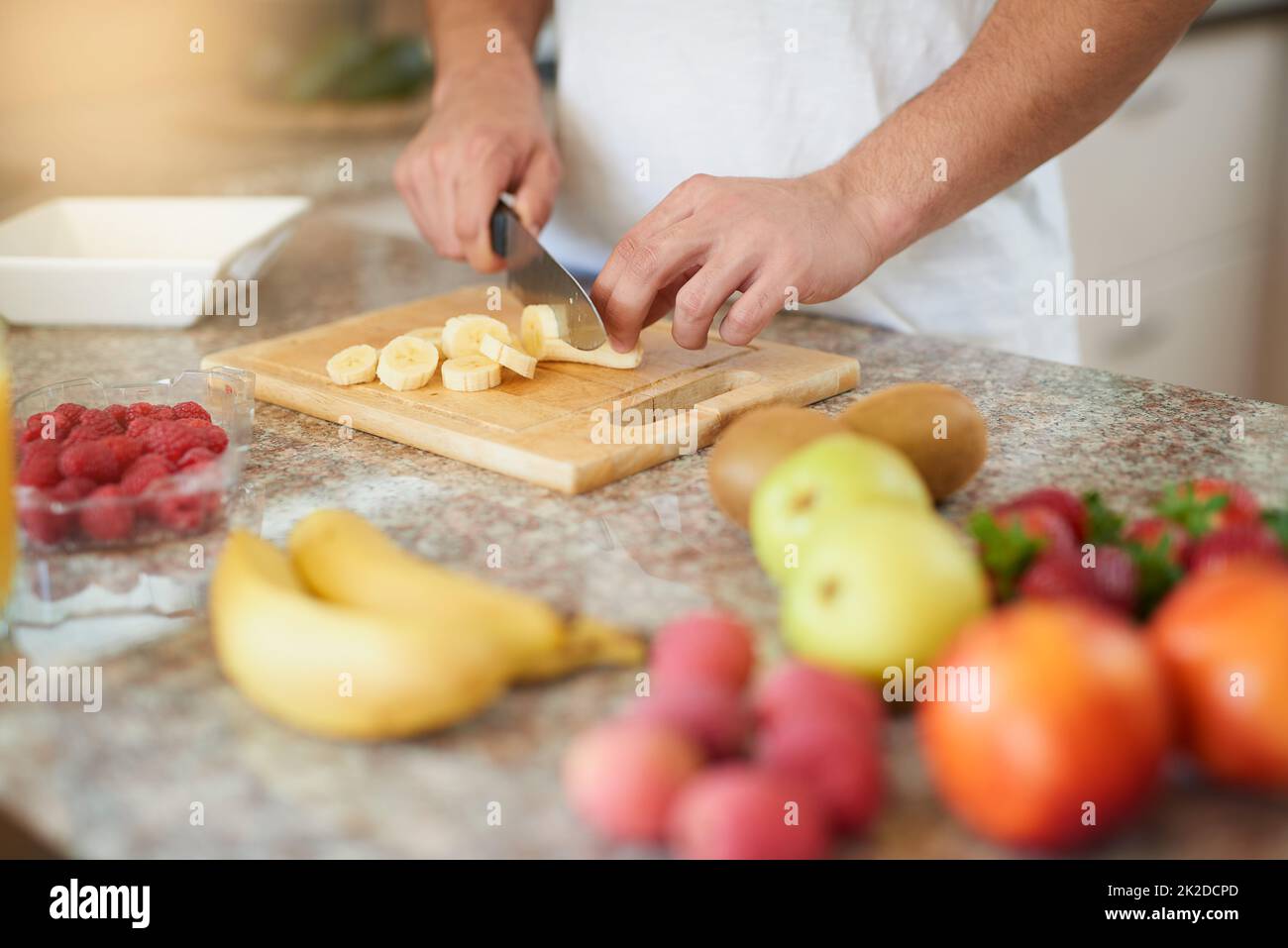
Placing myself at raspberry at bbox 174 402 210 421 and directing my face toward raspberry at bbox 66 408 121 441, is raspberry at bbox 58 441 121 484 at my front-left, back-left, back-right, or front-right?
front-left

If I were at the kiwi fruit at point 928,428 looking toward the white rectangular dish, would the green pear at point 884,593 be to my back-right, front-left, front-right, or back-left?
back-left

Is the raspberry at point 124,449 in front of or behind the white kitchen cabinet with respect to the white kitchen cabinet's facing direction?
in front

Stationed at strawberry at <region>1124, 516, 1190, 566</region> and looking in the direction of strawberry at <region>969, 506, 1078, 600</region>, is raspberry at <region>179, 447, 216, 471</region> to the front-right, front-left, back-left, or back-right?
front-right

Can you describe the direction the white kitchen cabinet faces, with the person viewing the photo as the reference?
facing the viewer and to the left of the viewer

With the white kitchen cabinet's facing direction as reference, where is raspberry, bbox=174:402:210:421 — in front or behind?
in front

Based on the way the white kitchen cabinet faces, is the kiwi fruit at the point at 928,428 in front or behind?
in front
